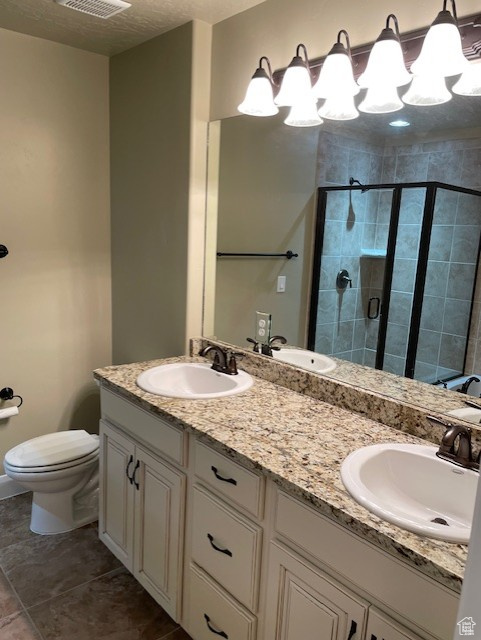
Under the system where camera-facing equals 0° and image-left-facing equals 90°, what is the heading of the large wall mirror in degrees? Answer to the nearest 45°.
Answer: approximately 45°

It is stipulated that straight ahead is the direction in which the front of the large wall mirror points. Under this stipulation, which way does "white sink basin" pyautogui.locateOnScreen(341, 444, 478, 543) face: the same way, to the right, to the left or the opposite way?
the same way

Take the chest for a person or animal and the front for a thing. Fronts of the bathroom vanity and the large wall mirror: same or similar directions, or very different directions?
same or similar directions

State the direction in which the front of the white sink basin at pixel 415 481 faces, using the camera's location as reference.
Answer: facing the viewer and to the left of the viewer

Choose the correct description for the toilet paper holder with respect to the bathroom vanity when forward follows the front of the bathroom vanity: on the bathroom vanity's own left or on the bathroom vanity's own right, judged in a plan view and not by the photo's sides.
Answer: on the bathroom vanity's own right
